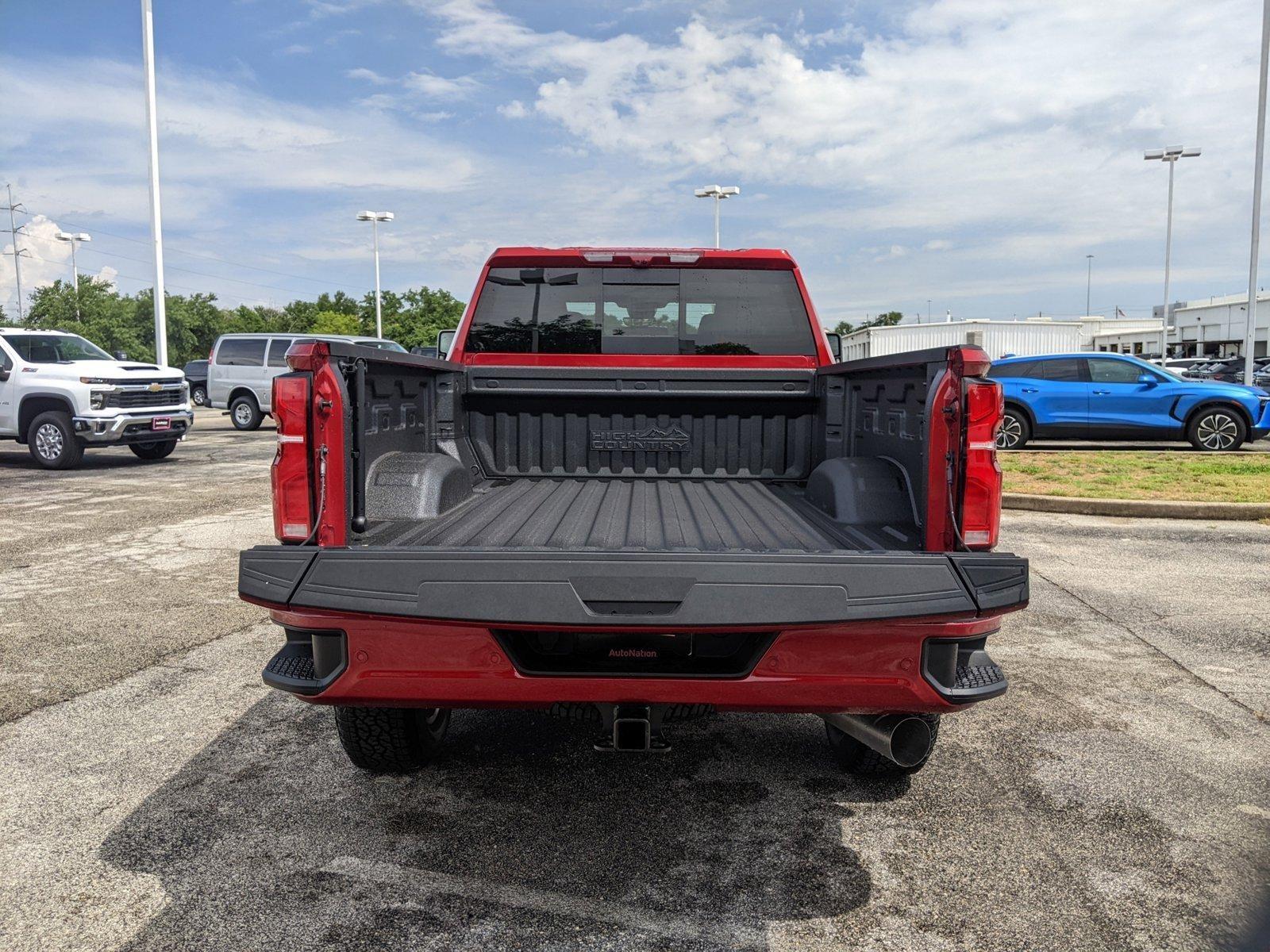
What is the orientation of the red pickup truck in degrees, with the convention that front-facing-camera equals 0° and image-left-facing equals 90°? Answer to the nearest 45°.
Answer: approximately 180°

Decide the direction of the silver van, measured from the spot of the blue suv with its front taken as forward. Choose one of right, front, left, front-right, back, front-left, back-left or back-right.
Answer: back

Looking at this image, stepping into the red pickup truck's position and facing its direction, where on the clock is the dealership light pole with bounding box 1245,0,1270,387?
The dealership light pole is roughly at 1 o'clock from the red pickup truck.

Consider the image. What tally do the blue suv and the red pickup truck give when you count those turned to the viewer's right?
1

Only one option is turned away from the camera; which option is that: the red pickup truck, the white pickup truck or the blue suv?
the red pickup truck

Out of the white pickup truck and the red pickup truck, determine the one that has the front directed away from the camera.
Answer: the red pickup truck

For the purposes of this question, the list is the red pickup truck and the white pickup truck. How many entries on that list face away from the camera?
1

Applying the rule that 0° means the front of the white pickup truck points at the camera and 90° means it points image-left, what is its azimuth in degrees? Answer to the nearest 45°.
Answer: approximately 315°

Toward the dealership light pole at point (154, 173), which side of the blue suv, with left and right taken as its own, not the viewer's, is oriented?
back

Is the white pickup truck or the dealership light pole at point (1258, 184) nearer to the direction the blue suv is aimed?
the dealership light pole

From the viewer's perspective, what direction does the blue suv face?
to the viewer's right
